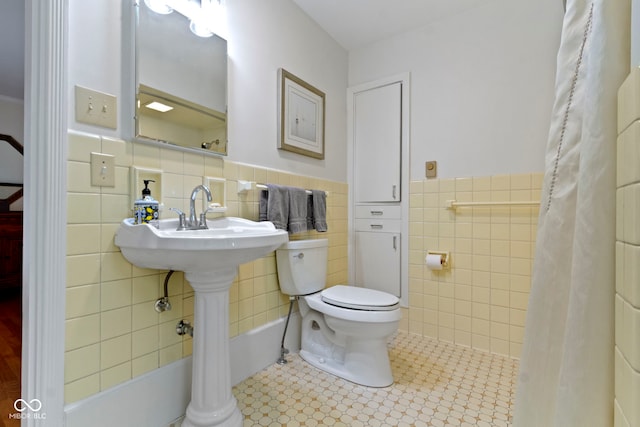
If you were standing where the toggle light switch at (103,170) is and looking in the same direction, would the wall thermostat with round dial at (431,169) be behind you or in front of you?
in front

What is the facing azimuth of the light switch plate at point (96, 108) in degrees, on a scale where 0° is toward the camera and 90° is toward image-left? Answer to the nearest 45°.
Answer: approximately 315°

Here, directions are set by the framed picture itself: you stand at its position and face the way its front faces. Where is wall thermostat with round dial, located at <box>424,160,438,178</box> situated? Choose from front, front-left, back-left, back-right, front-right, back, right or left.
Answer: front-left

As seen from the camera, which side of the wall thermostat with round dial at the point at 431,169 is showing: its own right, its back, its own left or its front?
front

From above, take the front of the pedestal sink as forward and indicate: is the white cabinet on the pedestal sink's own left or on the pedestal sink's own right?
on the pedestal sink's own left

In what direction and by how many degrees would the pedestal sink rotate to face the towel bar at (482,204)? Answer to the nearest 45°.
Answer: approximately 45° to its left

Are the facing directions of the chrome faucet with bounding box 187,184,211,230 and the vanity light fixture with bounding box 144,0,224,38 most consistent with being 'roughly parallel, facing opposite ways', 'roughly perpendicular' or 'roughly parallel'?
roughly parallel

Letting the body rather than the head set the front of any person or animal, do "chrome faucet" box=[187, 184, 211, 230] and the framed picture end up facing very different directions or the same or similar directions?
same or similar directions

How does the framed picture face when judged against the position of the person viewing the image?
facing the viewer and to the right of the viewer
